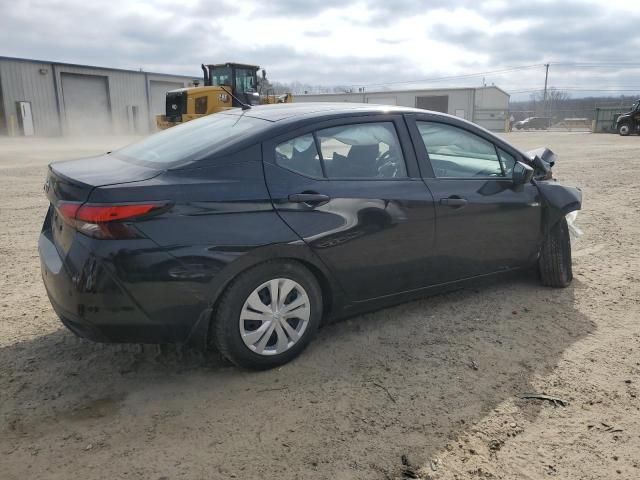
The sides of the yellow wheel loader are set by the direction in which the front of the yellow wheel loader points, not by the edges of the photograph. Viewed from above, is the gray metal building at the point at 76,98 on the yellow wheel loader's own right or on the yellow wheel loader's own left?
on the yellow wheel loader's own left

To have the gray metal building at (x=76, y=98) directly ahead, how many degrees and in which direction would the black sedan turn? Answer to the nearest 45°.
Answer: approximately 90° to its left

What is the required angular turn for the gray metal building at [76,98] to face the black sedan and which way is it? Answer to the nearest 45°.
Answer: approximately 45° to its right

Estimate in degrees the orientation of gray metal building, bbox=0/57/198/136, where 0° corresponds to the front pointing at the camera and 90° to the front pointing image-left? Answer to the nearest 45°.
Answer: approximately 315°

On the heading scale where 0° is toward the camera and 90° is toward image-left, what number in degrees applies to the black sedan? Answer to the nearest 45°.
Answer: approximately 225°
